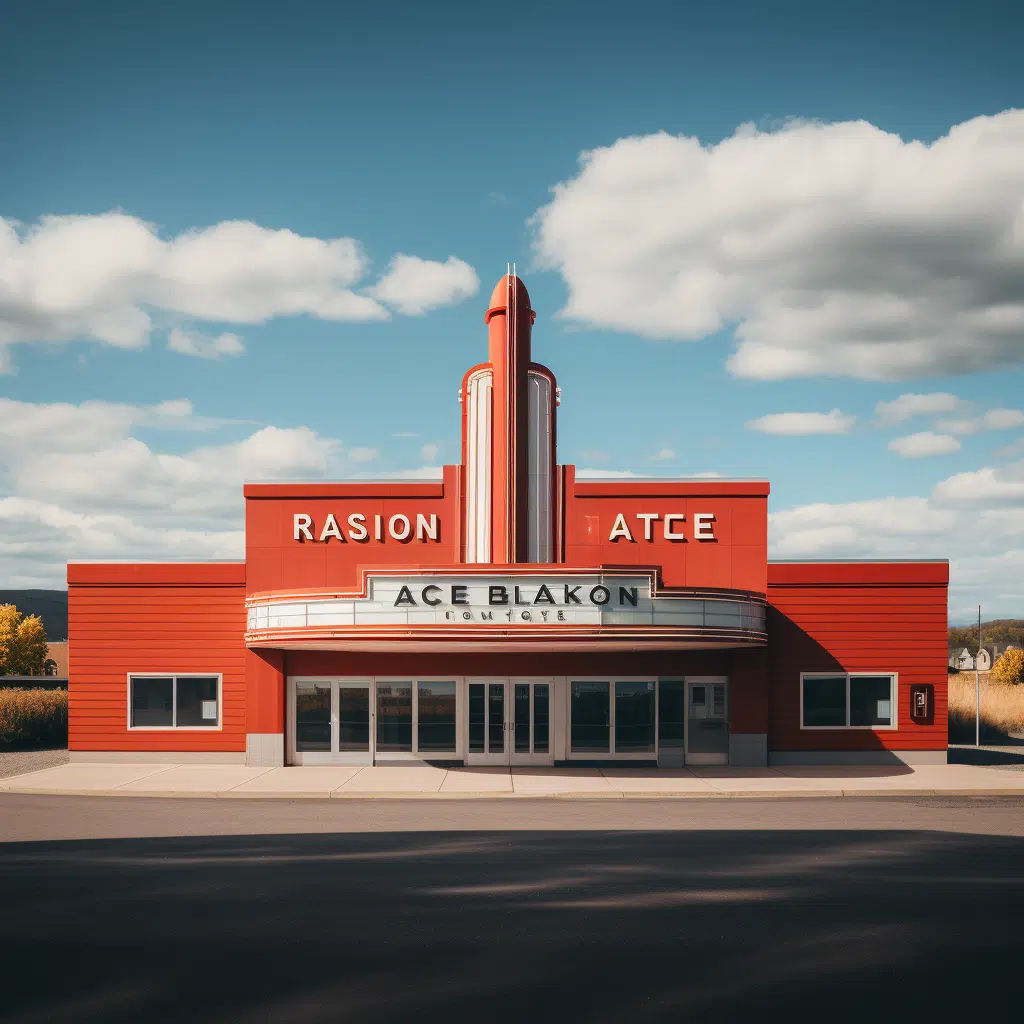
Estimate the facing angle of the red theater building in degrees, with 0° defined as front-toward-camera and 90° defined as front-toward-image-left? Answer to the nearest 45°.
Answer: approximately 0°
